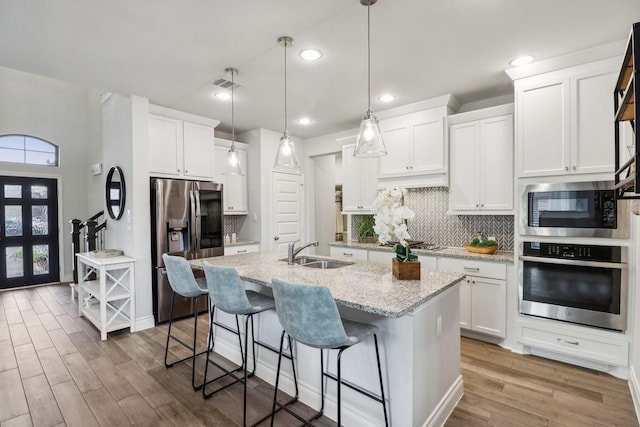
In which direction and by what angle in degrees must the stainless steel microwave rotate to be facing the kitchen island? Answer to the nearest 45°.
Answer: approximately 45° to its right

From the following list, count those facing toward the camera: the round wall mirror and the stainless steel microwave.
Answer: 1

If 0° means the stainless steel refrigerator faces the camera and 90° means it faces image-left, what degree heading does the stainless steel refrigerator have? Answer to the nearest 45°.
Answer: approximately 315°

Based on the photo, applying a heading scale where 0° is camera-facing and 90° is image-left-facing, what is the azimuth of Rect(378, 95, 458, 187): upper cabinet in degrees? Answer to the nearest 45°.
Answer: approximately 45°

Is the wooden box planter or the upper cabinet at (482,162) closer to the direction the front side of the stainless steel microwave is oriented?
the wooden box planter

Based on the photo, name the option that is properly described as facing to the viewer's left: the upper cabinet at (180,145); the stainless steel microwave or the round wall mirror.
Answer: the round wall mirror

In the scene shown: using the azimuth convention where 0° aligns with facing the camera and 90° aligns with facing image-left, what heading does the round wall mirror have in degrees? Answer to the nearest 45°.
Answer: approximately 90°

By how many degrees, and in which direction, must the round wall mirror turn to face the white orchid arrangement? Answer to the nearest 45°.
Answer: approximately 135° to its left
